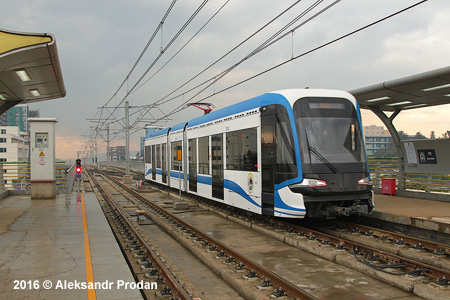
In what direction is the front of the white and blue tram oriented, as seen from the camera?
facing the viewer and to the right of the viewer

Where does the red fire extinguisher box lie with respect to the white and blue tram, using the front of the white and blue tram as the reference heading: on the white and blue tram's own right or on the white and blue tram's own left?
on the white and blue tram's own left

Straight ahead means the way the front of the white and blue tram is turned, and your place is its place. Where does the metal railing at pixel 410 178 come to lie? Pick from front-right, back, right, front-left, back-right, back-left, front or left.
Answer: left

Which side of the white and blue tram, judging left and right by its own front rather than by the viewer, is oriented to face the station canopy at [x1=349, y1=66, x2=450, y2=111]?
left

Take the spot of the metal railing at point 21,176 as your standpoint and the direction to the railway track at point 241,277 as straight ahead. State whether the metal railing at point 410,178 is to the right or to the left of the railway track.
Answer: left
